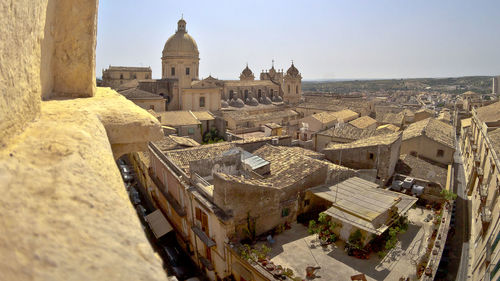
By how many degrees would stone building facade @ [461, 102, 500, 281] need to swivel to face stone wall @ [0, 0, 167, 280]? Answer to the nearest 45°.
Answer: approximately 90° to its left

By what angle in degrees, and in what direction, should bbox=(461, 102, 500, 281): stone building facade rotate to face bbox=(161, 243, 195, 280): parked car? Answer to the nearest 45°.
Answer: approximately 45° to its left

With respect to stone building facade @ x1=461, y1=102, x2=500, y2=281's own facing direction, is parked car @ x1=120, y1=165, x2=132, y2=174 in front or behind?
in front

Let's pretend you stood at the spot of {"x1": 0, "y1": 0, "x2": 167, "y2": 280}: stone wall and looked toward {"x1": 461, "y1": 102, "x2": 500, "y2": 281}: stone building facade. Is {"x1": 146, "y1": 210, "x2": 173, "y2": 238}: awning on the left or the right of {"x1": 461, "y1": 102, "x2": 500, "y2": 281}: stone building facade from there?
left

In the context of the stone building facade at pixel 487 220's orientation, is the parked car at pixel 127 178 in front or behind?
in front

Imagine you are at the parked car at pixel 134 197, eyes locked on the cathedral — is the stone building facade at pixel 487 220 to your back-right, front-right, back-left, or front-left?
back-right

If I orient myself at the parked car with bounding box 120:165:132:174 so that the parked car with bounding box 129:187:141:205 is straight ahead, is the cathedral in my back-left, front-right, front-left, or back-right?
back-left

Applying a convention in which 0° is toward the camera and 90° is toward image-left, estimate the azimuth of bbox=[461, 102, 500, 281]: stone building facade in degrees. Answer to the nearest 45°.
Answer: approximately 90°

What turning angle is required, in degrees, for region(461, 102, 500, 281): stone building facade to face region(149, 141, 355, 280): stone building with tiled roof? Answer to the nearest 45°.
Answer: approximately 45° to its left

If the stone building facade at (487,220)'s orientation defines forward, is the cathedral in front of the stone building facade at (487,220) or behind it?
in front
